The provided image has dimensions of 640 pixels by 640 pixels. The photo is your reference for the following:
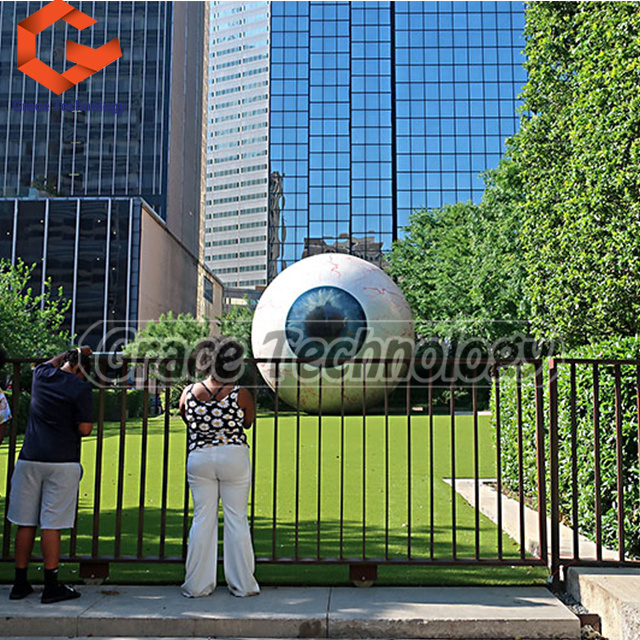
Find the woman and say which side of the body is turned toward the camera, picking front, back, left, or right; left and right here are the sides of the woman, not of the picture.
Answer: back

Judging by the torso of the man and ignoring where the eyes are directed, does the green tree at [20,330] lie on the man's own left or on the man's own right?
on the man's own left

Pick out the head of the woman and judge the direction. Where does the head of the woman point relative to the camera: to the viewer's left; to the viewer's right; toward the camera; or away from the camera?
away from the camera

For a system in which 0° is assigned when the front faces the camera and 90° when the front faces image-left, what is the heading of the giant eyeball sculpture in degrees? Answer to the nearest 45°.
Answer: approximately 0°

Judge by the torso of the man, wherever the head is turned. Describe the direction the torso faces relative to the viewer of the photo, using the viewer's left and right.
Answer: facing away from the viewer and to the right of the viewer

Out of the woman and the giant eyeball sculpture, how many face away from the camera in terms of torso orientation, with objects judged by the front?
1

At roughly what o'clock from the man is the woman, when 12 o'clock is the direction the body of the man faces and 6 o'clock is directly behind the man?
The woman is roughly at 2 o'clock from the man.

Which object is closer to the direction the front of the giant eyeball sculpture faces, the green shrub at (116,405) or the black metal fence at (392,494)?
the black metal fence

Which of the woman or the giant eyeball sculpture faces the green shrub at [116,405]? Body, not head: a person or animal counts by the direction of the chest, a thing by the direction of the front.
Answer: the woman

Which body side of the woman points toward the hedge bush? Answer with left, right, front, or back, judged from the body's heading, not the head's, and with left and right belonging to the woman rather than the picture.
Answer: right

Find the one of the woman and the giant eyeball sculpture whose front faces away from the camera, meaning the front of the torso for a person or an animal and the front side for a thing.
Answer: the woman
